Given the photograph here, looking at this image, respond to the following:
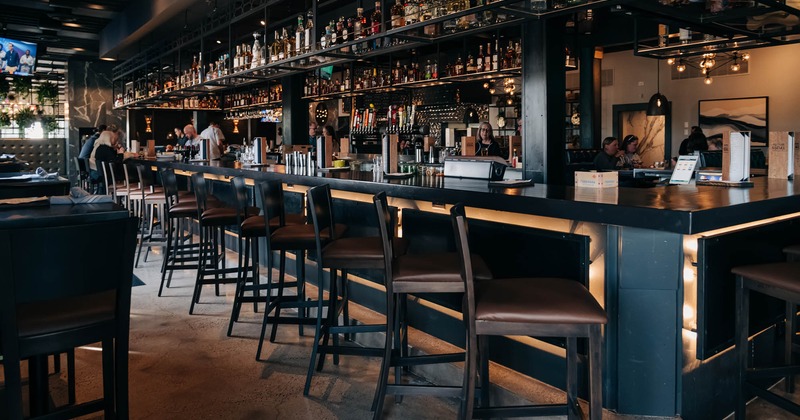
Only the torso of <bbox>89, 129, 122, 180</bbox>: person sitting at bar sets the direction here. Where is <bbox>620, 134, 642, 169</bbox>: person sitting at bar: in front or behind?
in front

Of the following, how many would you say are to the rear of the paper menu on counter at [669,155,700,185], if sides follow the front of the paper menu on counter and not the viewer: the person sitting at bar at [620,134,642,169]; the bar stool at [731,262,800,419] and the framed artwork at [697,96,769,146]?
2

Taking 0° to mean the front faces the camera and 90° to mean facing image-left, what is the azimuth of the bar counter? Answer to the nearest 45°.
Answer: approximately 45°

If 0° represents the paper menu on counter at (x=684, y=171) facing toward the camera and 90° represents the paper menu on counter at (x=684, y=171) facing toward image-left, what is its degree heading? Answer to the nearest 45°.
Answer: approximately 0°

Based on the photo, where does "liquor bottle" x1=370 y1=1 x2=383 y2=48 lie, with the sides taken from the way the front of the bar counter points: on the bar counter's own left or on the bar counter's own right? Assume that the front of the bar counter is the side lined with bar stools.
on the bar counter's own right

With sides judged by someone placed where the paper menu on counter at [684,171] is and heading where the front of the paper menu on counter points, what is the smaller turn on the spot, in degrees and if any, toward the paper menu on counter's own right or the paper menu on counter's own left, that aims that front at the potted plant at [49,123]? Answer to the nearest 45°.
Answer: approximately 135° to the paper menu on counter's own right

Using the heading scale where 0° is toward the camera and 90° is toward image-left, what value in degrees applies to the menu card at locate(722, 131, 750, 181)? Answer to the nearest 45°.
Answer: approximately 0°

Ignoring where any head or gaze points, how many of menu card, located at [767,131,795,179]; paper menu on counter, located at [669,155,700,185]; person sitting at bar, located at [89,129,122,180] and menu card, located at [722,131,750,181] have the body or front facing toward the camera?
3

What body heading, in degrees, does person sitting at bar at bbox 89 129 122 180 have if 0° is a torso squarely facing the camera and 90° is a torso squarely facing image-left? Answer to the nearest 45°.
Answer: approximately 270°

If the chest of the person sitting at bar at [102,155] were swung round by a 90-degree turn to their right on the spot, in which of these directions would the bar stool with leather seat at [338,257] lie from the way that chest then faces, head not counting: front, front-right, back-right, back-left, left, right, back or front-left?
front

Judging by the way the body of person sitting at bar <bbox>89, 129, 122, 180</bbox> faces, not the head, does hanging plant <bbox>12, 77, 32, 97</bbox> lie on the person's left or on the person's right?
on the person's left

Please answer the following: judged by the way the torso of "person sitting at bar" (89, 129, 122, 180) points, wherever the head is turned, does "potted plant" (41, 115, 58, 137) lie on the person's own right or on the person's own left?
on the person's own left
